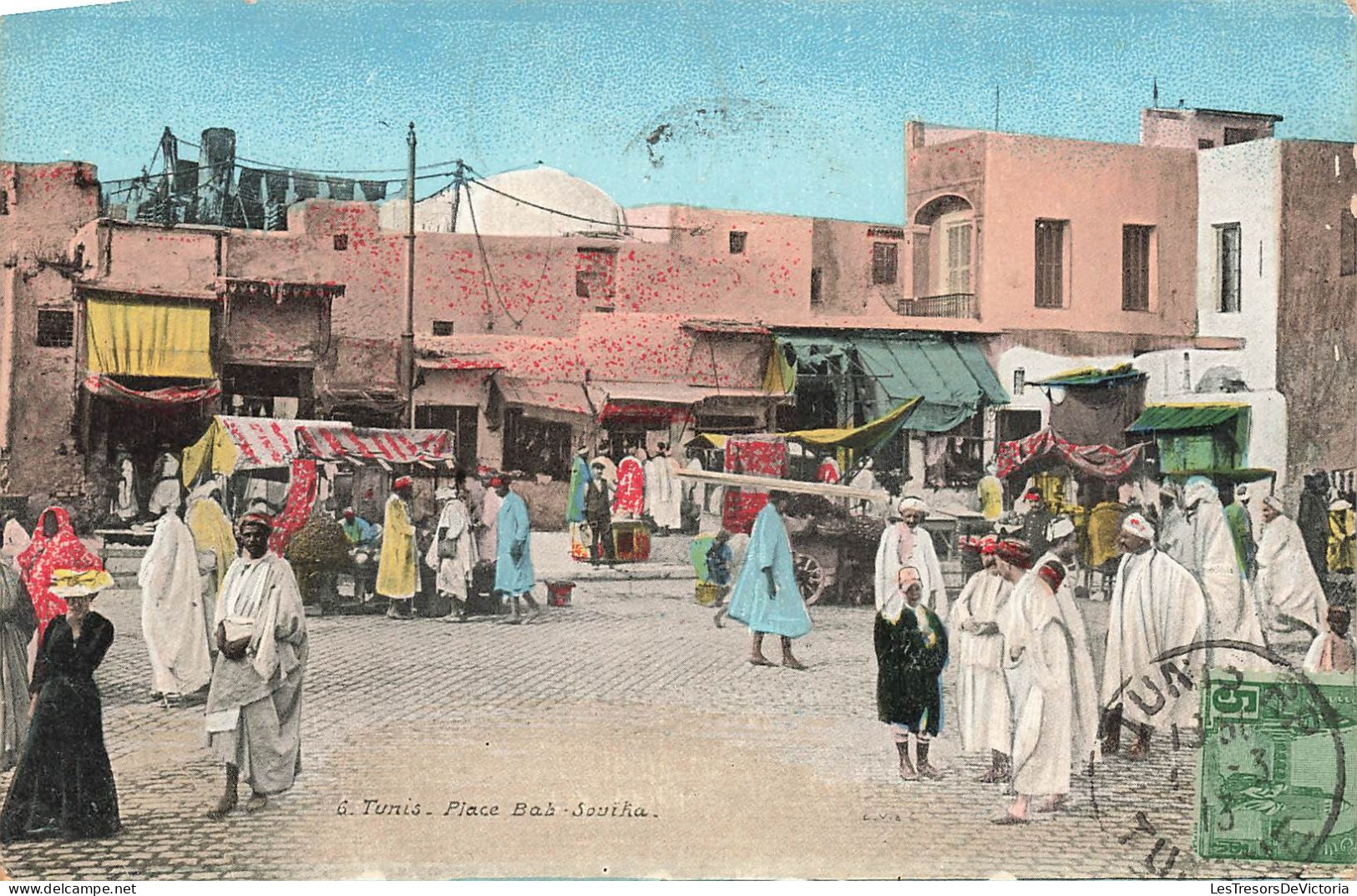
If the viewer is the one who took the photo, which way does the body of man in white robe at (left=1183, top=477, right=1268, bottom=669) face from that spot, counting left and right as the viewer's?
facing to the left of the viewer

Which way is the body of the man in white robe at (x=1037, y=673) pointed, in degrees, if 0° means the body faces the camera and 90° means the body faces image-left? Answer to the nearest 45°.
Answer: approximately 90°

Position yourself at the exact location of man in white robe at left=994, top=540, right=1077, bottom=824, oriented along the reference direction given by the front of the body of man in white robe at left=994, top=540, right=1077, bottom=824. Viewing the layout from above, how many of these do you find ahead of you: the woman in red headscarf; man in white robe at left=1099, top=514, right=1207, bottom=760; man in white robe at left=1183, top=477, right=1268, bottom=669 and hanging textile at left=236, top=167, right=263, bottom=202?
2

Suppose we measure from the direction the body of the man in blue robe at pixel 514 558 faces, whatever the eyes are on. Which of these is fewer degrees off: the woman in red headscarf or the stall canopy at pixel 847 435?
the woman in red headscarf

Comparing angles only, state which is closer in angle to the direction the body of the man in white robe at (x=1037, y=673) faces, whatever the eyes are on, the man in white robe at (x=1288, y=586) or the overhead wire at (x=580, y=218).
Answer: the overhead wire

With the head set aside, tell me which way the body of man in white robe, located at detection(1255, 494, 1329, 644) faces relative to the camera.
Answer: to the viewer's left
